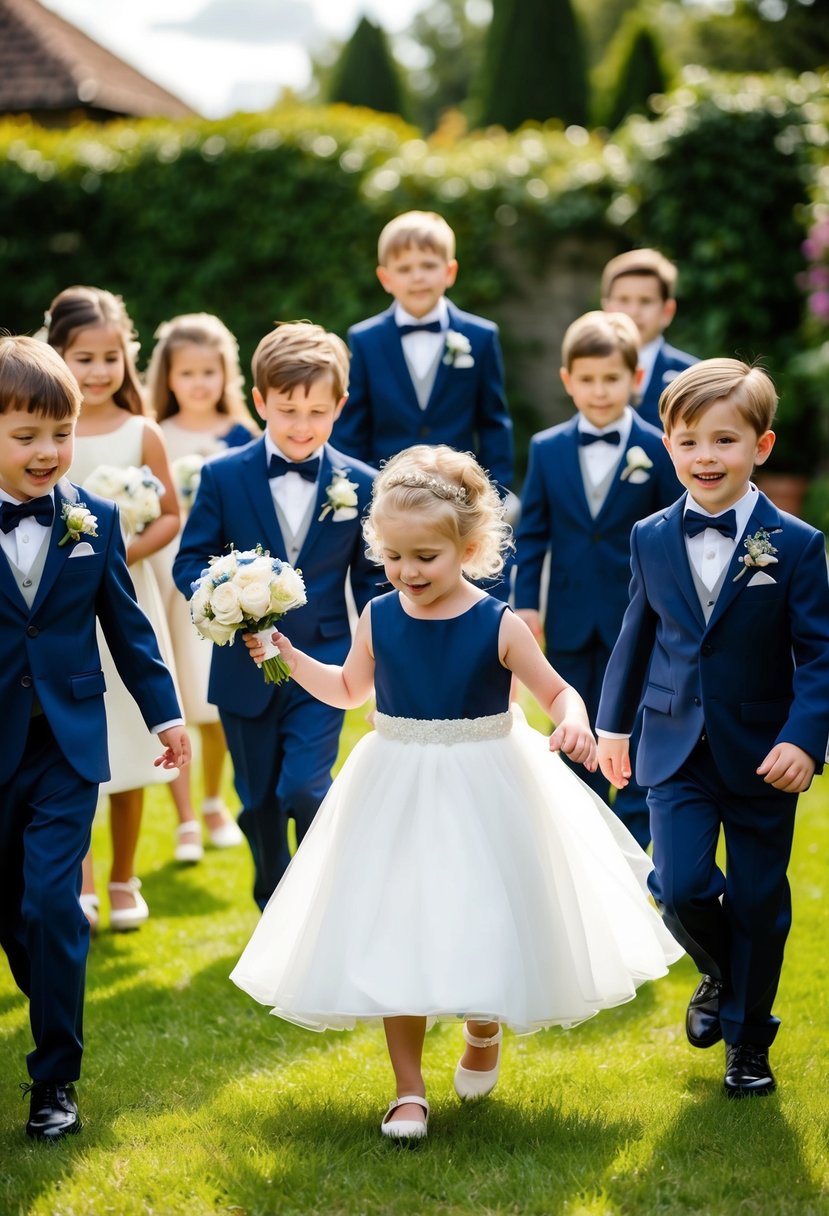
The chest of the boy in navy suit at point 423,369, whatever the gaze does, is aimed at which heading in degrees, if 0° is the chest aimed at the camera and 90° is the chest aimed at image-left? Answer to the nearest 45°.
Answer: approximately 0°

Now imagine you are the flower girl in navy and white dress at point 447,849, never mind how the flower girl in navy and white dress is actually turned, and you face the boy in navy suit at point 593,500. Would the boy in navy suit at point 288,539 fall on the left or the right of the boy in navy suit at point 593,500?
left

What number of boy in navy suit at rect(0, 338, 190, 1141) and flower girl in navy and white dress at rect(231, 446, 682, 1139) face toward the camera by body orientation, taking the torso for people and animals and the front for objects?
2

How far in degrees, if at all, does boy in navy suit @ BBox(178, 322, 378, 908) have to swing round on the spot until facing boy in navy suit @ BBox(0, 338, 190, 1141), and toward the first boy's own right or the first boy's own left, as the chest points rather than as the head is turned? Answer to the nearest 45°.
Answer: approximately 45° to the first boy's own right

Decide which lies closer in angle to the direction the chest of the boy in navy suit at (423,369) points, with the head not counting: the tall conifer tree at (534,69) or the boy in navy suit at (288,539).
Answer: the boy in navy suit

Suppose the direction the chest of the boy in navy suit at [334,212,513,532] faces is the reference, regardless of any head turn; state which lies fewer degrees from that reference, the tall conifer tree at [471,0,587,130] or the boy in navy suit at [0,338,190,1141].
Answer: the boy in navy suit

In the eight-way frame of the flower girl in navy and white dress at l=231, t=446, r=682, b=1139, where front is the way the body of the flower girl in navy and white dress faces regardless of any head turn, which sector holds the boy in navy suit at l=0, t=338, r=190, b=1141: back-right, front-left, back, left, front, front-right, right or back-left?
right
